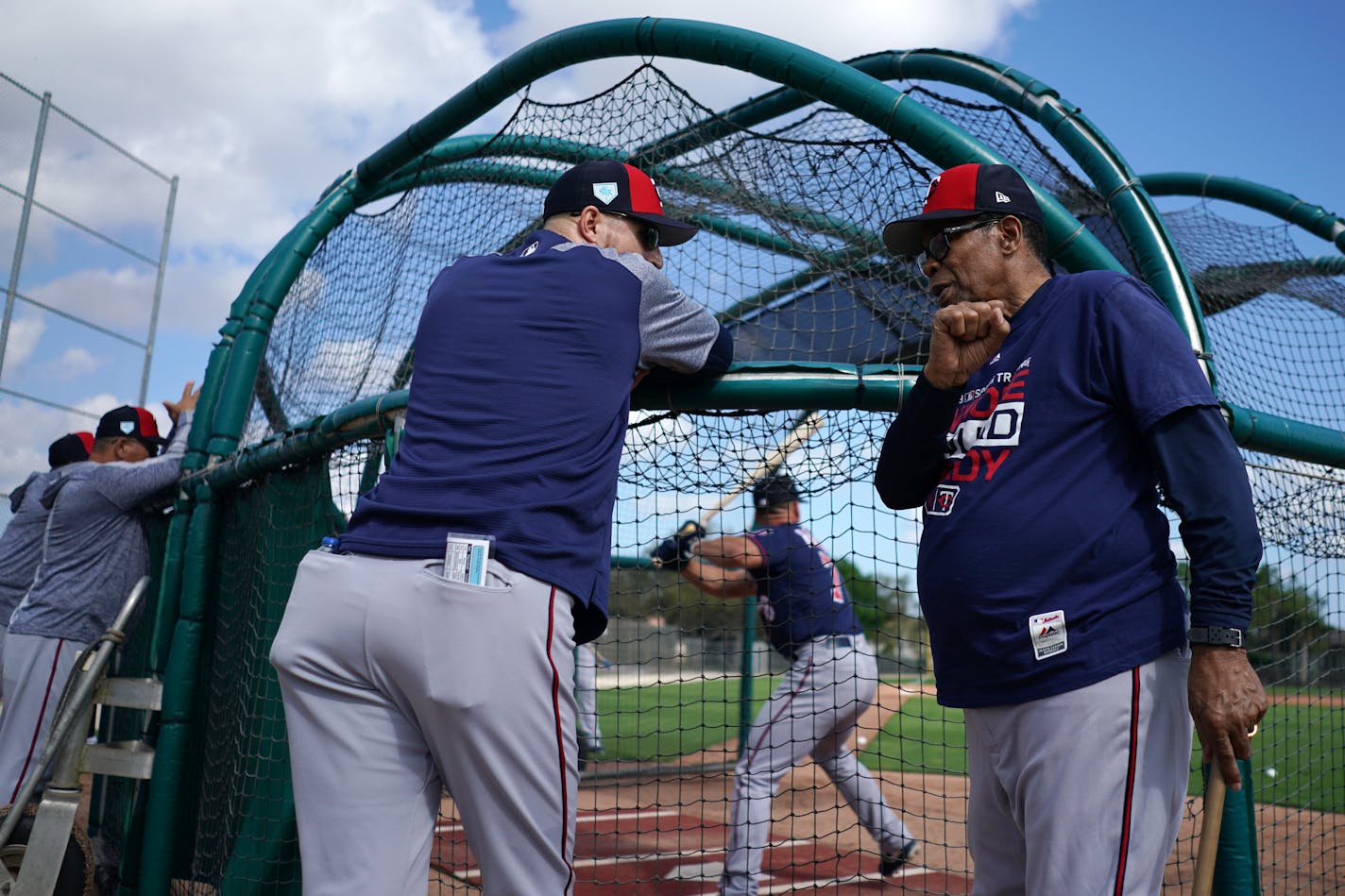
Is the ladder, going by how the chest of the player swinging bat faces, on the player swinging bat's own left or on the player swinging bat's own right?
on the player swinging bat's own left

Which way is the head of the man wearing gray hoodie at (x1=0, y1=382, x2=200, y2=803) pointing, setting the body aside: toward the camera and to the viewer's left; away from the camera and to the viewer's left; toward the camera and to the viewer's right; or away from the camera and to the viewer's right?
away from the camera and to the viewer's right

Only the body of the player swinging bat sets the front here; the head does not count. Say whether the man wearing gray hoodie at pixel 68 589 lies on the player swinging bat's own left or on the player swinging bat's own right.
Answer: on the player swinging bat's own left

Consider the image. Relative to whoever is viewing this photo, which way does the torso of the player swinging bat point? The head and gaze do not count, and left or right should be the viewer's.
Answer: facing away from the viewer and to the left of the viewer

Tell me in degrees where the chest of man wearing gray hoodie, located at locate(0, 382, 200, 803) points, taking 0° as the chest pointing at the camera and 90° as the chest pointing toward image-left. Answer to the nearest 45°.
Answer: approximately 225°
